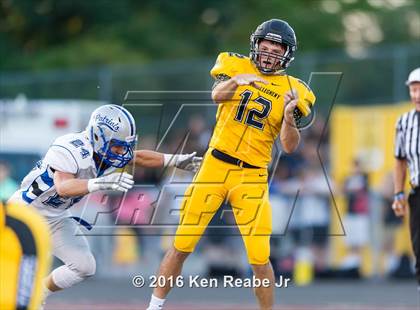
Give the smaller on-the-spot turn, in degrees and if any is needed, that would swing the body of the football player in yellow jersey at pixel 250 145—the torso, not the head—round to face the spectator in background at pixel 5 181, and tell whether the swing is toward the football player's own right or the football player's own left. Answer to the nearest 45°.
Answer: approximately 135° to the football player's own right

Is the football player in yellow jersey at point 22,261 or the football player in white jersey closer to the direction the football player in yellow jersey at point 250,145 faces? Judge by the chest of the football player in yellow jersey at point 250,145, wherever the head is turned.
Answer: the football player in yellow jersey

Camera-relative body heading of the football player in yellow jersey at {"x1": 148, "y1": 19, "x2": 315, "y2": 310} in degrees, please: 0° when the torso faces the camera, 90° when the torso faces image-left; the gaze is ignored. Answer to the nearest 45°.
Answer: approximately 0°

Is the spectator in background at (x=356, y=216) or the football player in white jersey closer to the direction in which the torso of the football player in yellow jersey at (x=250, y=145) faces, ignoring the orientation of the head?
the football player in white jersey

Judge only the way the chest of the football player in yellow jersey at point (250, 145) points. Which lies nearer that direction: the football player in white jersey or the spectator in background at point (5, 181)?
the football player in white jersey

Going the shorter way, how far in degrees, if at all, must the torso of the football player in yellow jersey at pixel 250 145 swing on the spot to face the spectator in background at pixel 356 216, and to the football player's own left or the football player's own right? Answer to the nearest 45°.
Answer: approximately 180°

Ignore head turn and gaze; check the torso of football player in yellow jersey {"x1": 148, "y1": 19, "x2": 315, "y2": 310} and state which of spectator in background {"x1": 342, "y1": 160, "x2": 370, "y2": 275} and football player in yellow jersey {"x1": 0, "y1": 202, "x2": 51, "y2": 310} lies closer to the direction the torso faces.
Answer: the football player in yellow jersey

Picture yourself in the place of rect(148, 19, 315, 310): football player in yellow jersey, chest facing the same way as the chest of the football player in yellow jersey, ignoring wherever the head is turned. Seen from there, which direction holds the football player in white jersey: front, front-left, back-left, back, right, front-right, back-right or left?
right

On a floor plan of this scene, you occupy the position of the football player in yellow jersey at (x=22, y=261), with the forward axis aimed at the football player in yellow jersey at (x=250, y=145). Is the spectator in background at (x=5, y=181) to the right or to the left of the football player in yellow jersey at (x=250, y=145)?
left

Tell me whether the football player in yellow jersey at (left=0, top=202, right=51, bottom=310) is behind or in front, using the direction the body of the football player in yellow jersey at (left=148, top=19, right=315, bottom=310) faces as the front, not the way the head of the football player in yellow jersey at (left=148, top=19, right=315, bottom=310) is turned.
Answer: in front
